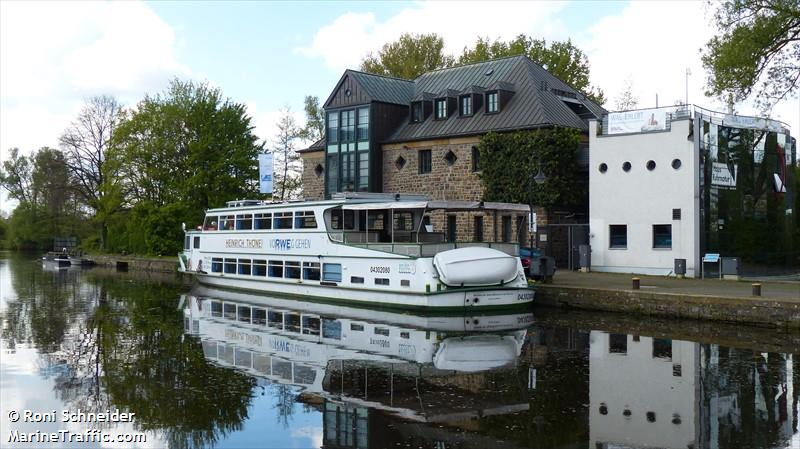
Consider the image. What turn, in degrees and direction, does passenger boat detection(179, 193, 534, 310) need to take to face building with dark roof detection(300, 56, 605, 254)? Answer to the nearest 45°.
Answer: approximately 45° to its right

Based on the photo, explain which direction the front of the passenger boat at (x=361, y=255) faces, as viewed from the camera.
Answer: facing away from the viewer and to the left of the viewer
